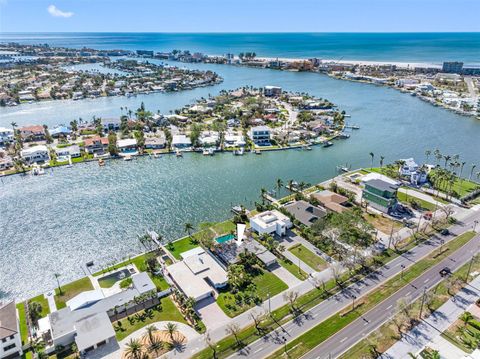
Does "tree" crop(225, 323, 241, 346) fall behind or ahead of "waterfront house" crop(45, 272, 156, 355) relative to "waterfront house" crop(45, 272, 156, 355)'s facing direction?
ahead

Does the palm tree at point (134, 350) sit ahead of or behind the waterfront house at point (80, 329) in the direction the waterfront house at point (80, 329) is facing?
ahead

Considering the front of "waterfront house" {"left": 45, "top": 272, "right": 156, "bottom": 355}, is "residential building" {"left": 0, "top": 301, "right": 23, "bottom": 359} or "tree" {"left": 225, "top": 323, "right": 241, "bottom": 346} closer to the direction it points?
the tree

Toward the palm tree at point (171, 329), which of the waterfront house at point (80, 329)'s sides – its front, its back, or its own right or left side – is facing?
front

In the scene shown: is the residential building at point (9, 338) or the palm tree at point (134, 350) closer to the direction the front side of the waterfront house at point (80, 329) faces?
the palm tree

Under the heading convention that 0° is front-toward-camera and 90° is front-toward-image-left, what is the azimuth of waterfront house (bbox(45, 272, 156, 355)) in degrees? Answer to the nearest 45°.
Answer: approximately 315°
